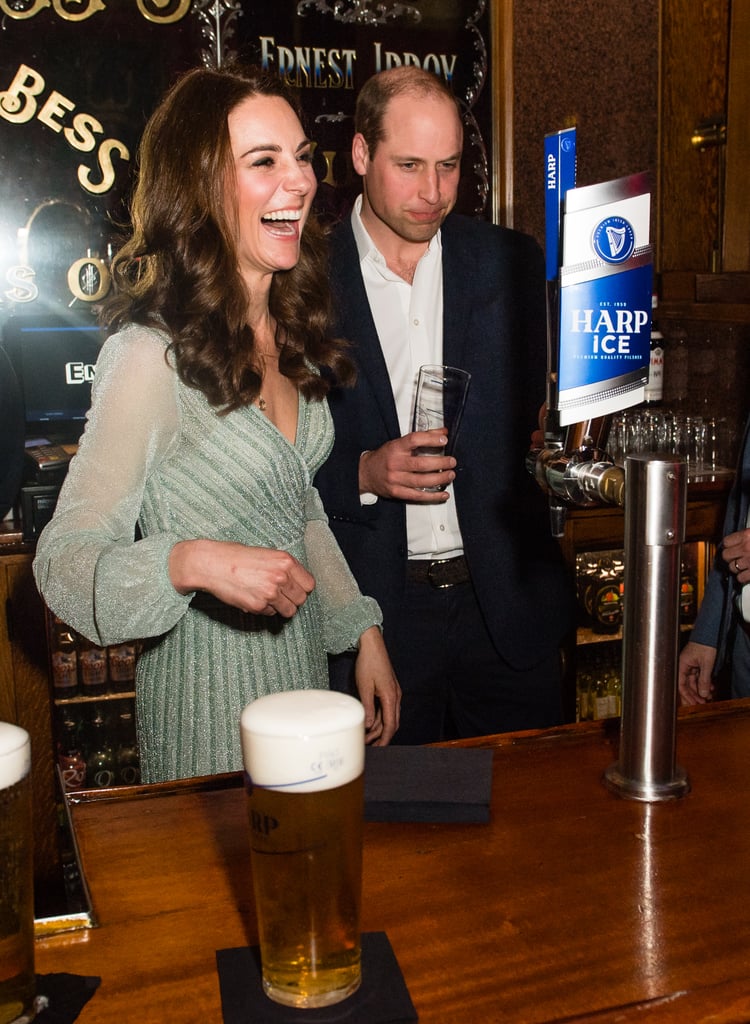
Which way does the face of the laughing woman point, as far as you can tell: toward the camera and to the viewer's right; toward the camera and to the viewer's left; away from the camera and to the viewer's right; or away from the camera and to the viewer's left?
toward the camera and to the viewer's right

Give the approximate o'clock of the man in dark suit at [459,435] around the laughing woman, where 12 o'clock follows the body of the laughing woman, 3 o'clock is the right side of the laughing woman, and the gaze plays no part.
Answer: The man in dark suit is roughly at 9 o'clock from the laughing woman.

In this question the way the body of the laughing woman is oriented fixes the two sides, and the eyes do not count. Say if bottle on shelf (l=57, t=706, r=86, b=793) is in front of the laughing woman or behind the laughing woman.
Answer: behind

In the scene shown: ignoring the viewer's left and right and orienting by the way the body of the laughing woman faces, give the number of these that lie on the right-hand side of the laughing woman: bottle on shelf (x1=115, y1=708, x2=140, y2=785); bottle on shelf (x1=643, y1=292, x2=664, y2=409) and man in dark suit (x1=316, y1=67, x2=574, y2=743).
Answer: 0

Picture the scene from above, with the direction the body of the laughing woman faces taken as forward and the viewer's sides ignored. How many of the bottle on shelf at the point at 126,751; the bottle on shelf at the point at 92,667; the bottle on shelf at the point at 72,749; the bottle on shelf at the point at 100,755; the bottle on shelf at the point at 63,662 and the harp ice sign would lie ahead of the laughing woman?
1

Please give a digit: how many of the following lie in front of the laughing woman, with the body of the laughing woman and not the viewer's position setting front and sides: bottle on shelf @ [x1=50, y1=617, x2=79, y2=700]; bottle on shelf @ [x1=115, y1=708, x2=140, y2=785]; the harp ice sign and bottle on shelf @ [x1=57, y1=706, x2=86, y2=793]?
1

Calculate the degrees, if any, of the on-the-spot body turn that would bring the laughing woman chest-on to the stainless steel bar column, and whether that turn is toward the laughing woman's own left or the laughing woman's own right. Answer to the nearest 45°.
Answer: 0° — they already face it

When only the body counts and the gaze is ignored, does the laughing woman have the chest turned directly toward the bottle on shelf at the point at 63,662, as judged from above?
no

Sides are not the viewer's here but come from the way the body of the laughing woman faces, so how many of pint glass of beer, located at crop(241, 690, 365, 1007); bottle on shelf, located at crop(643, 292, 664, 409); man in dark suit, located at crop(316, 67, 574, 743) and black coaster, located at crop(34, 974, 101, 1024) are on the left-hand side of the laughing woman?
2

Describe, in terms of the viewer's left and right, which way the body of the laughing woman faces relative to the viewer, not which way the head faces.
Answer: facing the viewer and to the right of the viewer

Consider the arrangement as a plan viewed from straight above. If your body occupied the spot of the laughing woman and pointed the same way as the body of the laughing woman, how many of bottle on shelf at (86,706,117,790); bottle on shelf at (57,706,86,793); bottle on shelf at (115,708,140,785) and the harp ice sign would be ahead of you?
1

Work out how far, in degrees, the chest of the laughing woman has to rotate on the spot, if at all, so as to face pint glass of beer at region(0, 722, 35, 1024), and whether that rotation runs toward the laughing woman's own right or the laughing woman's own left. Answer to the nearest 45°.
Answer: approximately 45° to the laughing woman's own right

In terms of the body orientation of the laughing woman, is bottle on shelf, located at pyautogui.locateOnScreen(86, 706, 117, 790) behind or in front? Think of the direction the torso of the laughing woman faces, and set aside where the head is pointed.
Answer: behind

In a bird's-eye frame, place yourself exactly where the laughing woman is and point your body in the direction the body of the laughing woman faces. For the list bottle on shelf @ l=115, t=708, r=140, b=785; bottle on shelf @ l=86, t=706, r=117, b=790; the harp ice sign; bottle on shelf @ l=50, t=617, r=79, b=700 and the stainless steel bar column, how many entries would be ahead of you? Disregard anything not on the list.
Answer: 2

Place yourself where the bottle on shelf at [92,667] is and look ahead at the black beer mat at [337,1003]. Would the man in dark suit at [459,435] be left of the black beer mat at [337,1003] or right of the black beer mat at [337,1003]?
left

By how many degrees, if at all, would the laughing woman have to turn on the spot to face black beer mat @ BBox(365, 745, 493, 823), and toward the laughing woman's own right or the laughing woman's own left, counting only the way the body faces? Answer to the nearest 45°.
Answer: approximately 45° to the laughing woman's own right

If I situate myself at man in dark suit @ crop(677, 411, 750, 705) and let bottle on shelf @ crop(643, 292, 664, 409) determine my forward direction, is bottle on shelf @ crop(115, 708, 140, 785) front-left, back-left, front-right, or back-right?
front-left

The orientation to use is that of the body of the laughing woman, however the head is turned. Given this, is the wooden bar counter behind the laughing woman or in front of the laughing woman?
in front

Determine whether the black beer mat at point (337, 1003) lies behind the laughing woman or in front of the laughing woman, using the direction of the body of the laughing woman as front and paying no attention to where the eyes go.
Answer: in front

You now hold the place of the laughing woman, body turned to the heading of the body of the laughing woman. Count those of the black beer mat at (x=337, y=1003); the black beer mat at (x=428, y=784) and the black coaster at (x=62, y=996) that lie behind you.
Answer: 0
